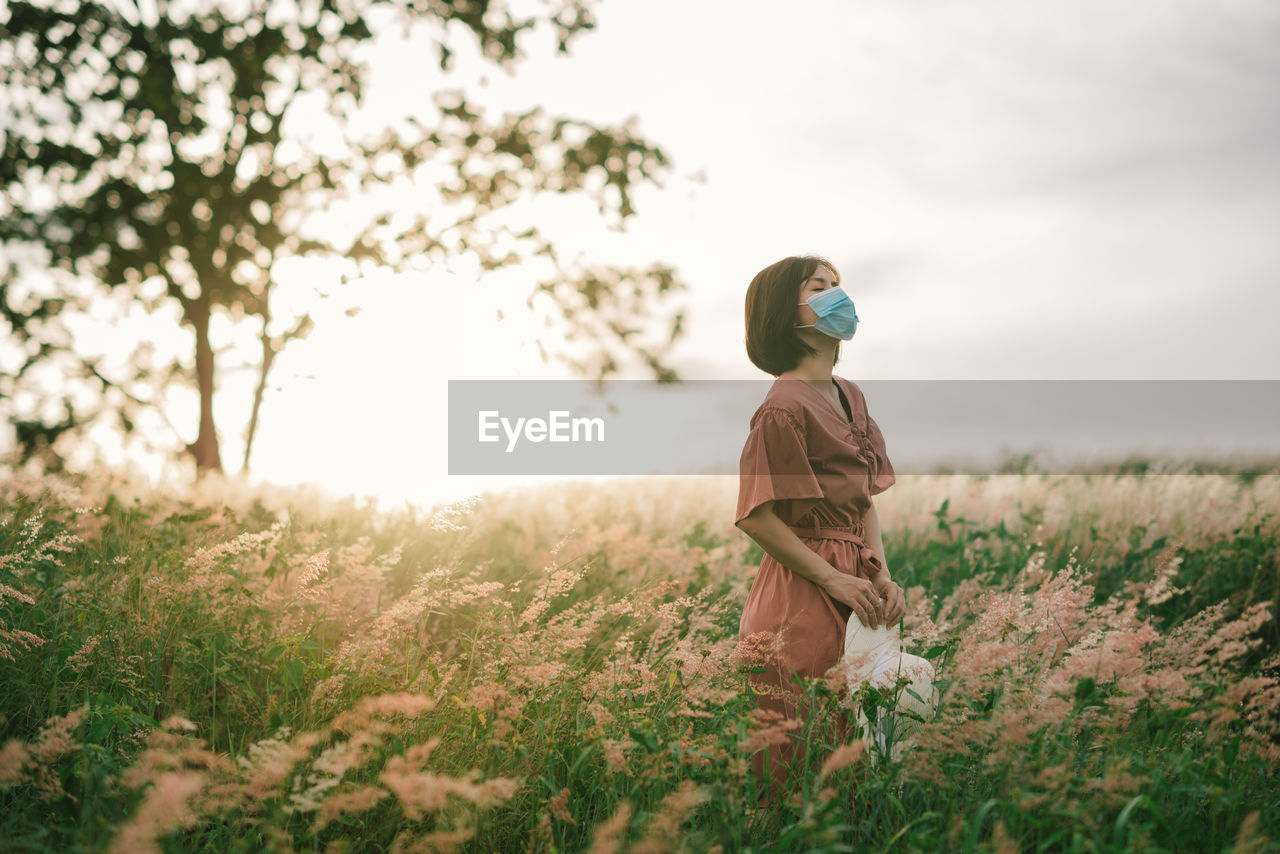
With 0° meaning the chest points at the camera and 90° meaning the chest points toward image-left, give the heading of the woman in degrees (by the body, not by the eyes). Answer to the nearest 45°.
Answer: approximately 315°

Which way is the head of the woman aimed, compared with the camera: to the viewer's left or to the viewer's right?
to the viewer's right
